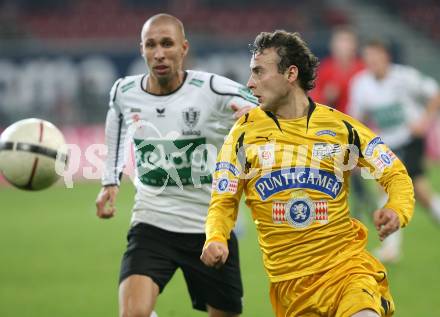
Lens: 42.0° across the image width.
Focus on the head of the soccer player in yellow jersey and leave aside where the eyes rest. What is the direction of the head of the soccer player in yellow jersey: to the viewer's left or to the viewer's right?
to the viewer's left

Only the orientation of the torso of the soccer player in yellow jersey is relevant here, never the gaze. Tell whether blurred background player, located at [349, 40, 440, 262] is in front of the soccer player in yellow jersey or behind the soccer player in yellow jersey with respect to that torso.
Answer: behind

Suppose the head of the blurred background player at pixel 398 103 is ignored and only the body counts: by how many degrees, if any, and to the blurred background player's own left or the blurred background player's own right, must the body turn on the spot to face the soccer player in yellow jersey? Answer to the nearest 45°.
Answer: approximately 45° to the blurred background player's own left

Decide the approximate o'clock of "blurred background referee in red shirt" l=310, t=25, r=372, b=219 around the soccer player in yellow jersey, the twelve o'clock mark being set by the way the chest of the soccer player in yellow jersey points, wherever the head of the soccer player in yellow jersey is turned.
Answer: The blurred background referee in red shirt is roughly at 6 o'clock from the soccer player in yellow jersey.

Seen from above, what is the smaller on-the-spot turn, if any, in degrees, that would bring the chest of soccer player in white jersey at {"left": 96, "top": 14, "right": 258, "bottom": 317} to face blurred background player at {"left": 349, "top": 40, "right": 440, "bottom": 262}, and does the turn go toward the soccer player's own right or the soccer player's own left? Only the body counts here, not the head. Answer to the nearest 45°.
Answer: approximately 135° to the soccer player's own left

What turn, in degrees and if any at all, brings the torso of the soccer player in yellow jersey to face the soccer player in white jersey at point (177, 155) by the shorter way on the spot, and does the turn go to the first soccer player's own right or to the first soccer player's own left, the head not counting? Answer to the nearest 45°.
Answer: approximately 135° to the first soccer player's own right
